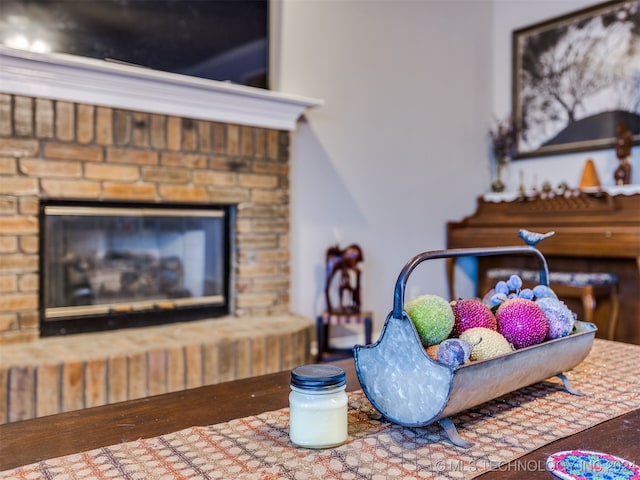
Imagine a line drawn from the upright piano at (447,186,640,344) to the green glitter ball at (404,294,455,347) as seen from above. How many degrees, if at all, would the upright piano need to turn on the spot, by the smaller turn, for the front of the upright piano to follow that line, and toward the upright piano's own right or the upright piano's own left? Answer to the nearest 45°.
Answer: approximately 45° to the upright piano's own left

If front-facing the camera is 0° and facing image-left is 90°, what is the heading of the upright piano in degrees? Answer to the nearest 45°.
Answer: approximately 45°

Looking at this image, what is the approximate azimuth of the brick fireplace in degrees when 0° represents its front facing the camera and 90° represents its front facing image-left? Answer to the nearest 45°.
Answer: approximately 315°

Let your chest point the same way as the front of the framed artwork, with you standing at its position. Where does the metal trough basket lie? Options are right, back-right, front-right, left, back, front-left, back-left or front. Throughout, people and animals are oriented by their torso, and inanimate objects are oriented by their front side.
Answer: front-left

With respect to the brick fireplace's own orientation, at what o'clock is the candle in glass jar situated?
The candle in glass jar is roughly at 1 o'clock from the brick fireplace.

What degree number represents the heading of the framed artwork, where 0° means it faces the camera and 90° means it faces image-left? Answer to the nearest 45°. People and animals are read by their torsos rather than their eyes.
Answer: approximately 45°
